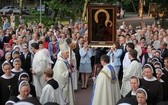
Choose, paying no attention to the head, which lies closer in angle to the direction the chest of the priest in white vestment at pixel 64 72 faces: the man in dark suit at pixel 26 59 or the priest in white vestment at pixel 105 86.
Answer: the priest in white vestment

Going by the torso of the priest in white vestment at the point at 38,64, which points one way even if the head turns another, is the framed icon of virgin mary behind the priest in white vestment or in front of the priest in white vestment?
behind

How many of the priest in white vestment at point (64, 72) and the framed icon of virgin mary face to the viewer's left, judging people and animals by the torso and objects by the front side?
0

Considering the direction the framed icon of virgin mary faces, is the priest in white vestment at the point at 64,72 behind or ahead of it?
ahead

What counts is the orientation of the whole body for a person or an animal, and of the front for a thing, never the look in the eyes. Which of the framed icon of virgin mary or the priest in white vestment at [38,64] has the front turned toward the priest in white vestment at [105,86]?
the framed icon of virgin mary
